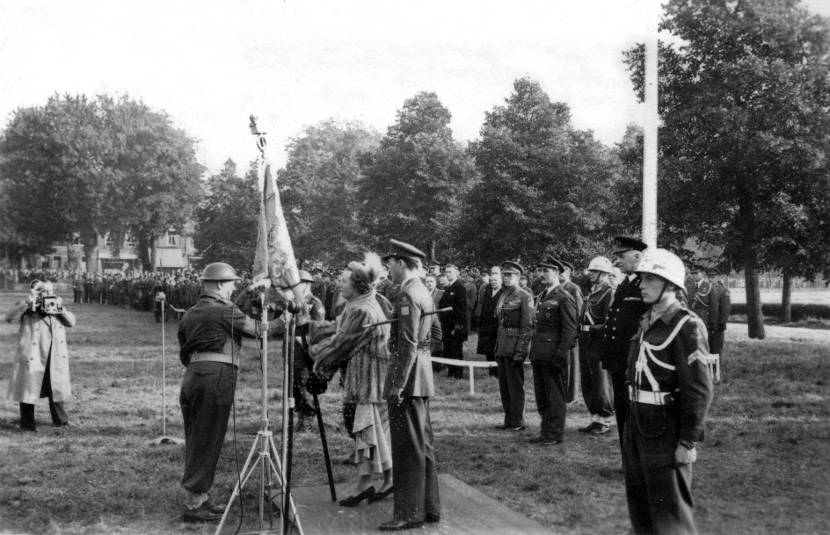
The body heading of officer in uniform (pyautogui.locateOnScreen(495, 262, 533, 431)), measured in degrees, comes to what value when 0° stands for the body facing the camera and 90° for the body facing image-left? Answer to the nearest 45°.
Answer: approximately 45°

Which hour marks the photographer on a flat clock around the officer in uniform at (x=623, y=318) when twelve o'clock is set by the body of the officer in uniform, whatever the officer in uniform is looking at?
The photographer is roughly at 2 o'clock from the officer in uniform.

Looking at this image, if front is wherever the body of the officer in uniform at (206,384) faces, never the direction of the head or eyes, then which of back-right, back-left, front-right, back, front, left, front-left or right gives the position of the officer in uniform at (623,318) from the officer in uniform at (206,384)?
front-right

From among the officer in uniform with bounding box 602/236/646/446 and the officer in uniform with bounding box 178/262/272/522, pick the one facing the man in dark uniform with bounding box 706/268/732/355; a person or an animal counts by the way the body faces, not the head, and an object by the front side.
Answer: the officer in uniform with bounding box 178/262/272/522

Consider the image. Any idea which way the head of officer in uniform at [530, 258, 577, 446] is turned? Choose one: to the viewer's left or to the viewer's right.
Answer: to the viewer's left

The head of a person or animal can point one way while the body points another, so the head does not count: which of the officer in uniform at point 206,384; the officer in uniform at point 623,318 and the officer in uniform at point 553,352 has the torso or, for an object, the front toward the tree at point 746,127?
the officer in uniform at point 206,384

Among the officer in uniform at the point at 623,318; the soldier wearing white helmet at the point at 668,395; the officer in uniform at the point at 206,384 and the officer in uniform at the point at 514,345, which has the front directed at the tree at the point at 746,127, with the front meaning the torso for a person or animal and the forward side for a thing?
the officer in uniform at the point at 206,384

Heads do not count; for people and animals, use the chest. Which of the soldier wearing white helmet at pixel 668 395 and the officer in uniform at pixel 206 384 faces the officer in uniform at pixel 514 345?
the officer in uniform at pixel 206 384

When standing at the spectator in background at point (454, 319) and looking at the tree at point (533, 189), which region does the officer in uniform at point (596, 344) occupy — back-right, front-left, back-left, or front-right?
back-right

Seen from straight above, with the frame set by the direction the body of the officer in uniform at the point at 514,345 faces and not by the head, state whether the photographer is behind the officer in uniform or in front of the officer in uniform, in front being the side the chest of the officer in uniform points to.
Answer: in front

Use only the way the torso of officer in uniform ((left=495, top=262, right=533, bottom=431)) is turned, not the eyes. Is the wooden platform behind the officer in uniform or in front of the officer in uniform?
in front

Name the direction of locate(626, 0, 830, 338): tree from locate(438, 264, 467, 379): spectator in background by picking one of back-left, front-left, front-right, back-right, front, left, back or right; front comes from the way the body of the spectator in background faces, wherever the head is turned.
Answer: back

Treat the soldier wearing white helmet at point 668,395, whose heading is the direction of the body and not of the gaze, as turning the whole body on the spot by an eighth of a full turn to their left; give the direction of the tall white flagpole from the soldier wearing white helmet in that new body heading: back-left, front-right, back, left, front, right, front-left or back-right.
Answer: back

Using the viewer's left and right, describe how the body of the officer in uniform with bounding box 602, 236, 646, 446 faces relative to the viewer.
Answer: facing the viewer and to the left of the viewer
